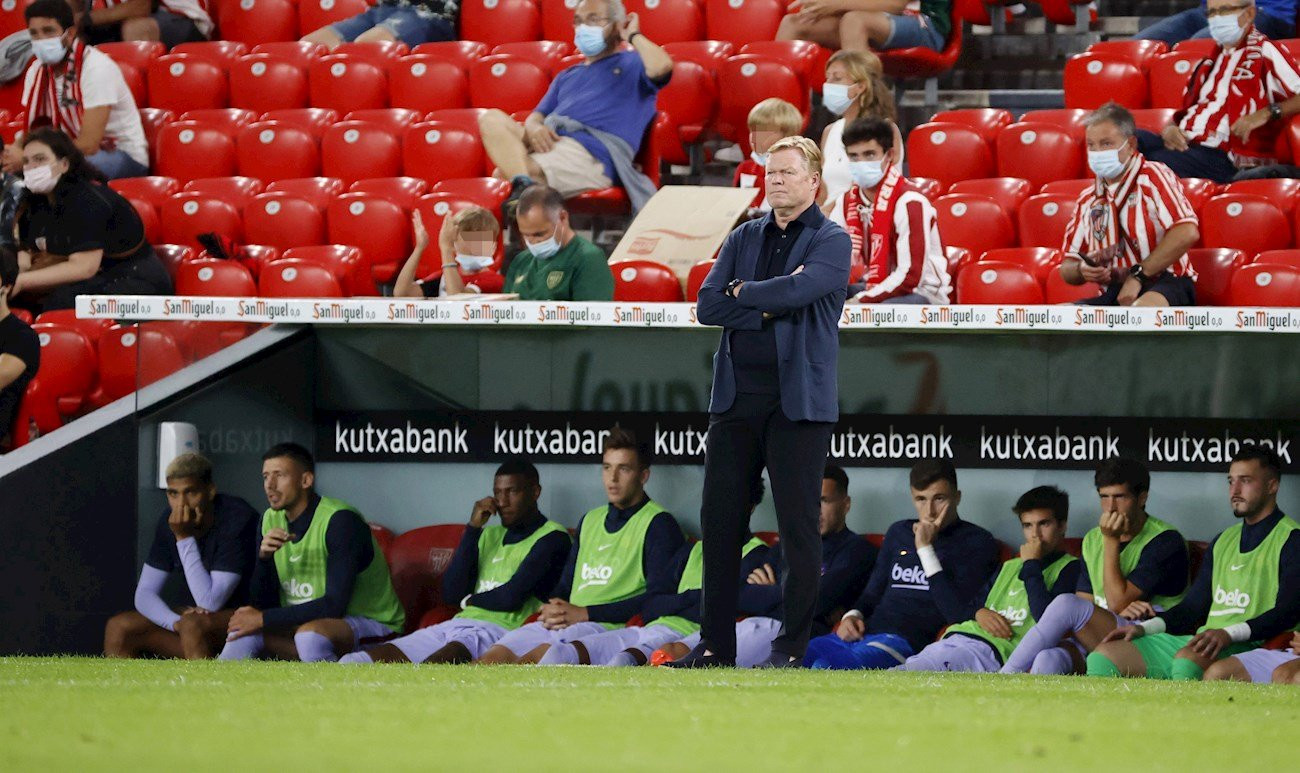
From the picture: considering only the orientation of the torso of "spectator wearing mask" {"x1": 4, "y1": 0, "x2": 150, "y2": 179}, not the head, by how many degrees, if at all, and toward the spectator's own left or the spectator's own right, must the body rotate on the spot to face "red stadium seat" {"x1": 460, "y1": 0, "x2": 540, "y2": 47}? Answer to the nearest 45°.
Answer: approximately 135° to the spectator's own left

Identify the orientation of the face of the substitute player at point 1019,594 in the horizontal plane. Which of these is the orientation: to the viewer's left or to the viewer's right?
to the viewer's left

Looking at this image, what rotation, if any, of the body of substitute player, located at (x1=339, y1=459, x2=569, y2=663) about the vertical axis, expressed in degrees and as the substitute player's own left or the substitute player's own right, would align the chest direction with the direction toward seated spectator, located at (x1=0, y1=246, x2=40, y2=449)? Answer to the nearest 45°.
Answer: approximately 45° to the substitute player's own right

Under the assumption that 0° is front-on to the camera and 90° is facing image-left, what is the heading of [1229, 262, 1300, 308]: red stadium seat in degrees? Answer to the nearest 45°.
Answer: approximately 0°

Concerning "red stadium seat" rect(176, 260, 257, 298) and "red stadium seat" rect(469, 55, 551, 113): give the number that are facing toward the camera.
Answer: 2
